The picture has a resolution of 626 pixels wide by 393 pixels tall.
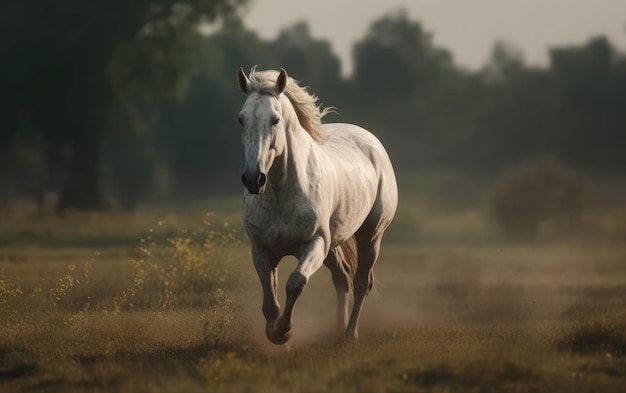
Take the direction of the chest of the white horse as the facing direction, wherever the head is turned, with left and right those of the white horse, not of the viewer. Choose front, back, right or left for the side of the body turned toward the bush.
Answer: back

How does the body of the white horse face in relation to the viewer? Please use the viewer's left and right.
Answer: facing the viewer and to the left of the viewer

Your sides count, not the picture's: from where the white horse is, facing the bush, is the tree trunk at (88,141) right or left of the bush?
left

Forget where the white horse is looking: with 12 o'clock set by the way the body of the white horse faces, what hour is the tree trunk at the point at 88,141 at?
The tree trunk is roughly at 4 o'clock from the white horse.

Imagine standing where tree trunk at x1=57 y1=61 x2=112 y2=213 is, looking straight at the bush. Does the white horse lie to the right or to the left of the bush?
right
